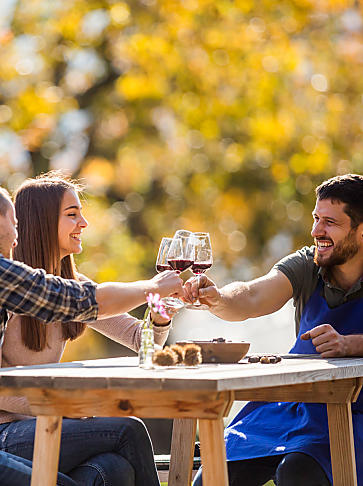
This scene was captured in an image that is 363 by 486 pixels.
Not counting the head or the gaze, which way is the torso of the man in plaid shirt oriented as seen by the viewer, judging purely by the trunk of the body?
to the viewer's right

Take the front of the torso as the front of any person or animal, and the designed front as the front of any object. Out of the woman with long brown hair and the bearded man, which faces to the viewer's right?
the woman with long brown hair

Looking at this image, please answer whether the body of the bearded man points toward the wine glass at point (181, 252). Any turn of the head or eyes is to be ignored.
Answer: yes

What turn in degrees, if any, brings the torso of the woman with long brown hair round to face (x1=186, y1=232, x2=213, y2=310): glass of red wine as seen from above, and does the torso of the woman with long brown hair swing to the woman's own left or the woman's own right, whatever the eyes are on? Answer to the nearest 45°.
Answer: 0° — they already face it

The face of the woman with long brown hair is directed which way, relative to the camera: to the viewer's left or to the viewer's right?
to the viewer's right

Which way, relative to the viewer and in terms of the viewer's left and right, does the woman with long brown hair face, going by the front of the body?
facing to the right of the viewer

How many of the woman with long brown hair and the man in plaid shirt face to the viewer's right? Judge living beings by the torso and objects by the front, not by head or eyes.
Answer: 2

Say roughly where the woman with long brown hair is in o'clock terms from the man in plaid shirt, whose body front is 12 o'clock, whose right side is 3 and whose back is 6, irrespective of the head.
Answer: The woman with long brown hair is roughly at 9 o'clock from the man in plaid shirt.

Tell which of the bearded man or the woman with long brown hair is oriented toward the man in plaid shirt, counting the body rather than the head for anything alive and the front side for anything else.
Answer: the bearded man

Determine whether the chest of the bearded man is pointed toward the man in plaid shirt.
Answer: yes
